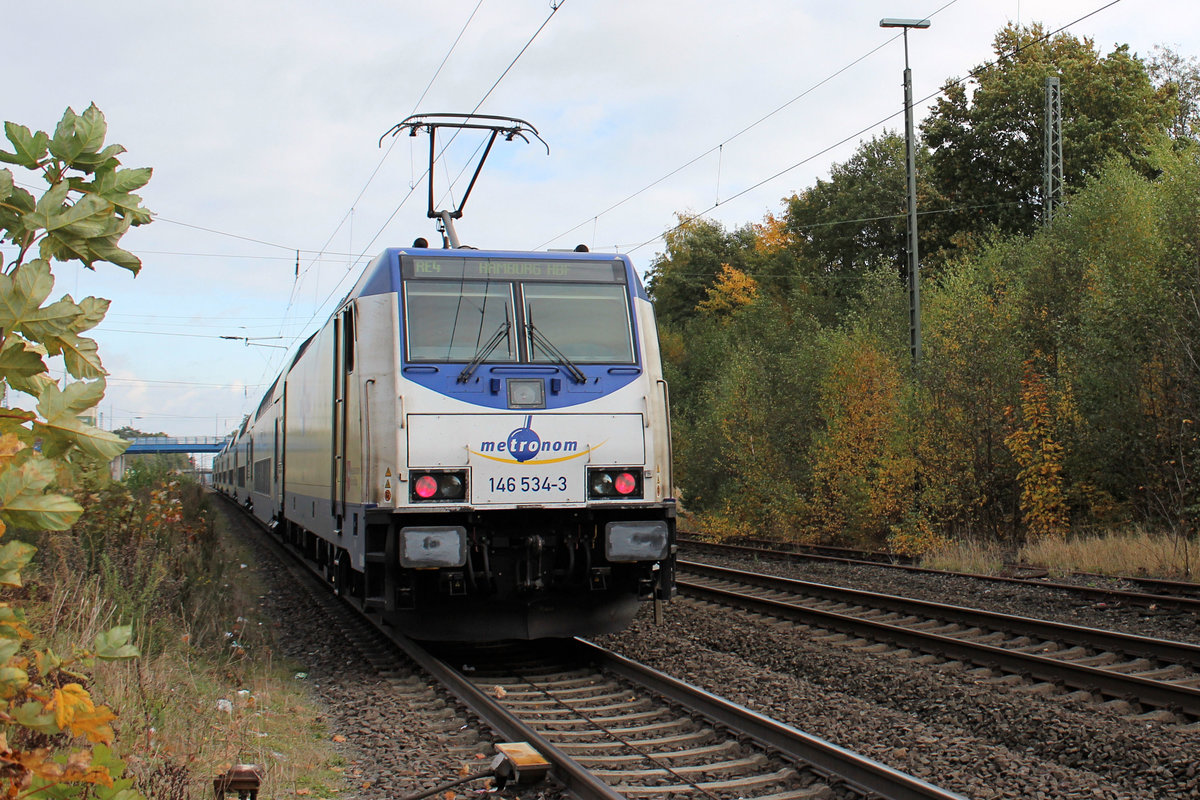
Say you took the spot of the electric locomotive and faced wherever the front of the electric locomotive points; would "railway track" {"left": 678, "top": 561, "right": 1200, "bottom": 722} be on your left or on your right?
on your left

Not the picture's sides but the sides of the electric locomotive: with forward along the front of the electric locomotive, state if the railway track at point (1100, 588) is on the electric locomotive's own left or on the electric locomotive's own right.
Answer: on the electric locomotive's own left

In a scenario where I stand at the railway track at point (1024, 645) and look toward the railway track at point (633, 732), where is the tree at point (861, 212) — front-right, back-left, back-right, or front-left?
back-right

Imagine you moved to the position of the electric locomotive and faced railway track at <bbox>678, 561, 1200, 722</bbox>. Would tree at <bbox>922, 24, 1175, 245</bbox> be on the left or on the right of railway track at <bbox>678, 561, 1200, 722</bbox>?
left

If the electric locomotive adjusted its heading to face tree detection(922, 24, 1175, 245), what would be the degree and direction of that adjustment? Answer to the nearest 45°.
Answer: approximately 135° to its left

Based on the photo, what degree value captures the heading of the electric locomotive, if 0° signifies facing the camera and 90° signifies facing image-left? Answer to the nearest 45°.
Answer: approximately 0°
